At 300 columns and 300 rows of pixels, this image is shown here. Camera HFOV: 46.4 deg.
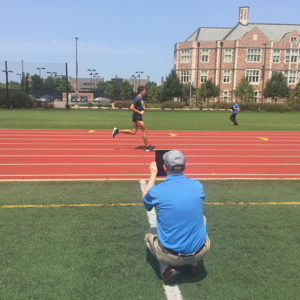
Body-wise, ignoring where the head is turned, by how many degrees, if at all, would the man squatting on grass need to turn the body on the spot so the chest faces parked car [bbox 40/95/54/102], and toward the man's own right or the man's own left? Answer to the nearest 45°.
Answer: approximately 45° to the man's own left

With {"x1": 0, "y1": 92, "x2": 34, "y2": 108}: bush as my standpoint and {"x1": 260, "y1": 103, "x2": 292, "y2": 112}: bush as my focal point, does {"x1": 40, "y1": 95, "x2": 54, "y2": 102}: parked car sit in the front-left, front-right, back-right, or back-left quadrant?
front-left

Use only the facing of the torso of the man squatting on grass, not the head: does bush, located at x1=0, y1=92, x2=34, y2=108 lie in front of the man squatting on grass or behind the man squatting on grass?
in front

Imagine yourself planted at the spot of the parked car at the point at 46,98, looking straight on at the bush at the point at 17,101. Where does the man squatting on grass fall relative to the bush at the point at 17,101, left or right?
left

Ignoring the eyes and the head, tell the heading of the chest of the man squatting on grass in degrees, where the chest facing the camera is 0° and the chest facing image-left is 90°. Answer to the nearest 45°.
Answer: approximately 180°

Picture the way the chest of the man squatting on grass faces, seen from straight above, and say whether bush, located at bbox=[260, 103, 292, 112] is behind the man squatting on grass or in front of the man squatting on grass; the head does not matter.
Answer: in front

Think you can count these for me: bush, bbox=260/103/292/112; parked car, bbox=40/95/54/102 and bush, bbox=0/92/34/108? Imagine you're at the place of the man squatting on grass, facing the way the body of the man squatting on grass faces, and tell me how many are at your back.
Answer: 0

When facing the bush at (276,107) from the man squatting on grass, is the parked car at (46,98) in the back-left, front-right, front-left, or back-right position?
front-left

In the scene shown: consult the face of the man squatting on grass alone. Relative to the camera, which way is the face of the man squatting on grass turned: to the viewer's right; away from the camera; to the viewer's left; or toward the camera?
away from the camera
